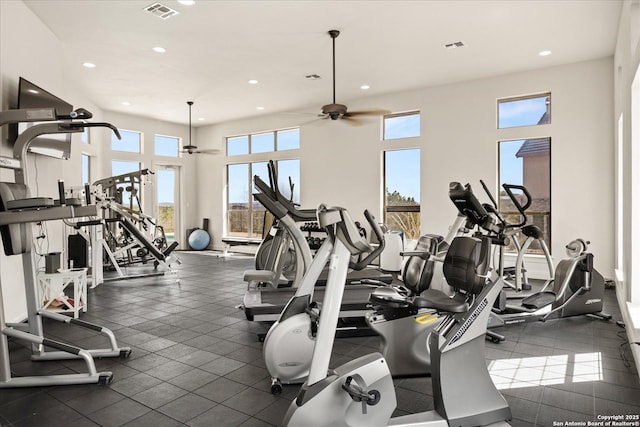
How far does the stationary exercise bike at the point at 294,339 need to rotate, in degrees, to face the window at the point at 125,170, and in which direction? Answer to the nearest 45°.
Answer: approximately 45° to its right

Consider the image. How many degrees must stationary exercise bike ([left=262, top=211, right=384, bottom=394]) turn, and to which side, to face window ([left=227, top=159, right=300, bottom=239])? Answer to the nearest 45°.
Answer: approximately 90° to its right

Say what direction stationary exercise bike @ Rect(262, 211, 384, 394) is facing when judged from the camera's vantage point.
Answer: facing to the left of the viewer

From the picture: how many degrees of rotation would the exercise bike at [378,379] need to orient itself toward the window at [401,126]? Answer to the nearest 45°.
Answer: approximately 90° to its right

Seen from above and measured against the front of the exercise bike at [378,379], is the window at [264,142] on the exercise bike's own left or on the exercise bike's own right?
on the exercise bike's own right

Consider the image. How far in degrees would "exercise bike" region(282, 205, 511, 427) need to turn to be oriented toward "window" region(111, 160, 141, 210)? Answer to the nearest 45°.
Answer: approximately 45° to its right

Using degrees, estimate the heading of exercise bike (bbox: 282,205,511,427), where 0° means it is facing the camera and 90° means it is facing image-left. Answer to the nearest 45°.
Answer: approximately 90°

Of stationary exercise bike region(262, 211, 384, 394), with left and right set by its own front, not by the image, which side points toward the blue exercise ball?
right

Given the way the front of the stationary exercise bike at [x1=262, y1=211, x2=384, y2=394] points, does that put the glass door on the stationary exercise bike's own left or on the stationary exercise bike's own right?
on the stationary exercise bike's own right
